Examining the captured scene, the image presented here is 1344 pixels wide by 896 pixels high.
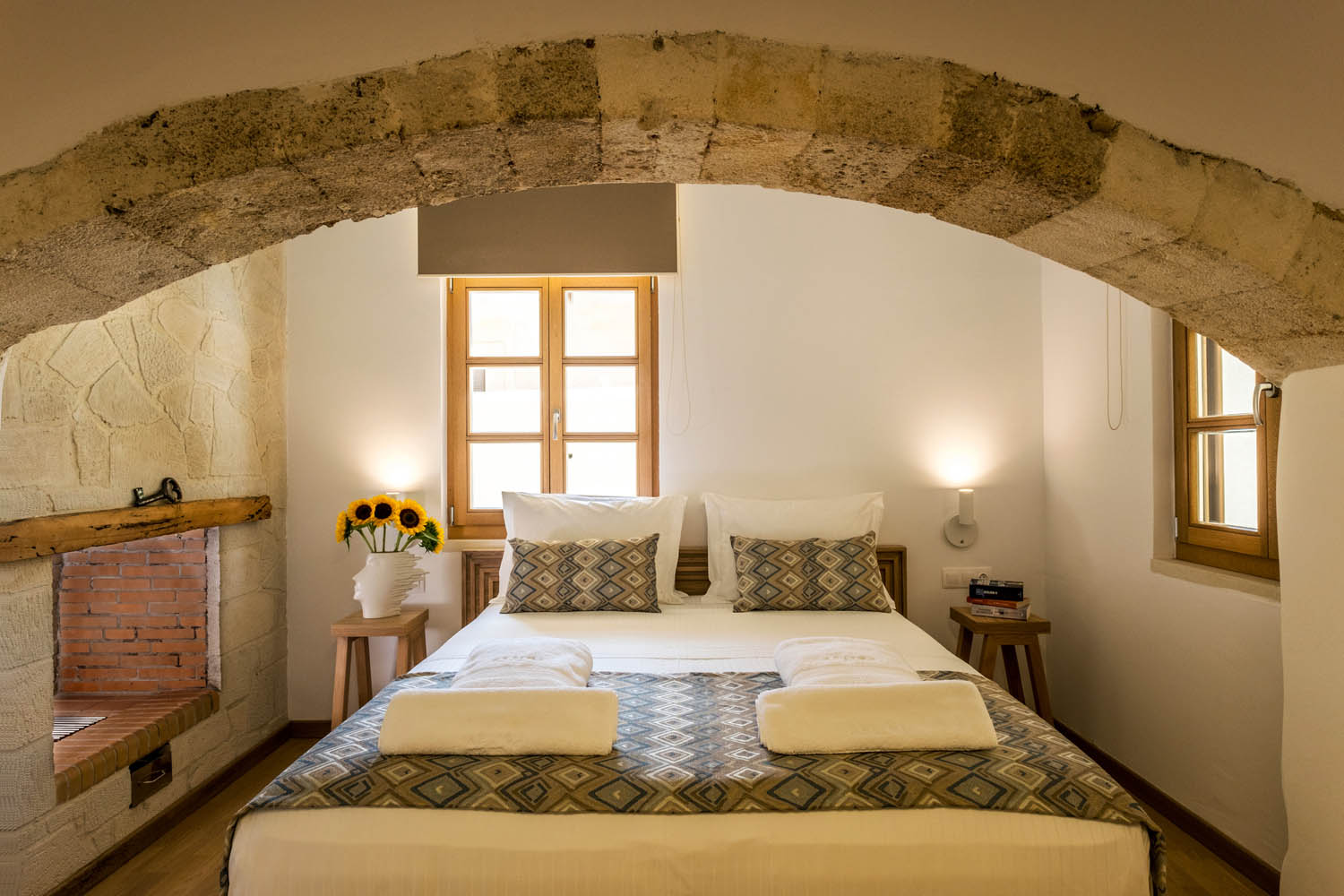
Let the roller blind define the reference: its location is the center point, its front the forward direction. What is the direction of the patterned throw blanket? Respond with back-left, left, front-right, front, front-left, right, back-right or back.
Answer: front

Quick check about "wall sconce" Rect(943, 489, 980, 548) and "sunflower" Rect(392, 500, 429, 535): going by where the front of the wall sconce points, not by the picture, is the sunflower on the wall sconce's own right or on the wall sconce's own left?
on the wall sconce's own right

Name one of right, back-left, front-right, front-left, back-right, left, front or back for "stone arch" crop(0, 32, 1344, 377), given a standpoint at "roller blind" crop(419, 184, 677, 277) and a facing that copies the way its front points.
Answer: front

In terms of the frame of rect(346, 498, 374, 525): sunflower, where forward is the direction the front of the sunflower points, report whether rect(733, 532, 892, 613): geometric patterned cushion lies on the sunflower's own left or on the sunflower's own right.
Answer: on the sunflower's own left

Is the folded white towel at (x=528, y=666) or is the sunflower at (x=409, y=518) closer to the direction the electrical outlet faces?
the folded white towel

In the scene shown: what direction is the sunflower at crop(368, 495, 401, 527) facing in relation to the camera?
toward the camera

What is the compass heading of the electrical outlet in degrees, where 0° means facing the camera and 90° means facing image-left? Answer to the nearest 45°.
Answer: approximately 0°

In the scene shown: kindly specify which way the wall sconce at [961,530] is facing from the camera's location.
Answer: facing the viewer

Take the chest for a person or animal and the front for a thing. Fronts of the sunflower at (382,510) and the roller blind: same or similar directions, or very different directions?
same or similar directions

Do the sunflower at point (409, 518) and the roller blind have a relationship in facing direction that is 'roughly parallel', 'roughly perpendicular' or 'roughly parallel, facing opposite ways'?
roughly parallel

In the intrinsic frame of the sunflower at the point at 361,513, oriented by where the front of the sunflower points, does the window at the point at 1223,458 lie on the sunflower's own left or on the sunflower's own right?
on the sunflower's own left

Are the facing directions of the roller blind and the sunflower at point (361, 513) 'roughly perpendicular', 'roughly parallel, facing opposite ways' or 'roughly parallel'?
roughly parallel
